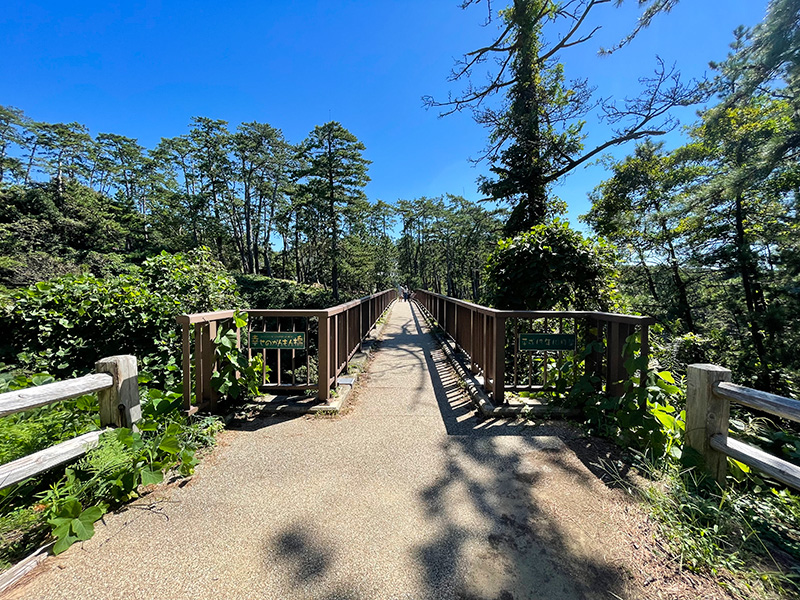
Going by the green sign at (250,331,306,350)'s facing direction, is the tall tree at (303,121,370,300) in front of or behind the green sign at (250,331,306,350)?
behind

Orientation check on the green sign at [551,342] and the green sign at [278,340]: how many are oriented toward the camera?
2

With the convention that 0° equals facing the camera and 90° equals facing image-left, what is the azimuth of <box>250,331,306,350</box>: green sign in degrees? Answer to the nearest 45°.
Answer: approximately 0°

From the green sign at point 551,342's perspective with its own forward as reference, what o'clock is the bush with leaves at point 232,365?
The bush with leaves is roughly at 2 o'clock from the green sign.

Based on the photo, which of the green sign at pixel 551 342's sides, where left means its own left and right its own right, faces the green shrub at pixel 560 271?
back

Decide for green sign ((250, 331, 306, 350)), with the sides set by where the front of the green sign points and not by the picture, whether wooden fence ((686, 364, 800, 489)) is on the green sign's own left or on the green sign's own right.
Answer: on the green sign's own left

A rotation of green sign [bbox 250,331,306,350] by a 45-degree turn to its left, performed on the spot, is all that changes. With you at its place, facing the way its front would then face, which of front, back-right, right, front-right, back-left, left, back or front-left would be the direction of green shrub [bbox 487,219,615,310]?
front-left

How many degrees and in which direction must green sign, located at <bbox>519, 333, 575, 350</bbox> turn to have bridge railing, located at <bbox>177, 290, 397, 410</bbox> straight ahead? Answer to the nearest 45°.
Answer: approximately 45° to its right
